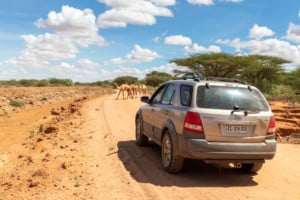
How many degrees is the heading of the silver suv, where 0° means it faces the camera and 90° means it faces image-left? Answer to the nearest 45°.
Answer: approximately 135°

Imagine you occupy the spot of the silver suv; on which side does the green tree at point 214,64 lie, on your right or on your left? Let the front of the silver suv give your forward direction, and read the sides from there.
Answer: on your right

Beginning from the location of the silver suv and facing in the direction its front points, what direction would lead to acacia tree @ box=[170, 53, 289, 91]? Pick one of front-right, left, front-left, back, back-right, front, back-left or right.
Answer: front-right
